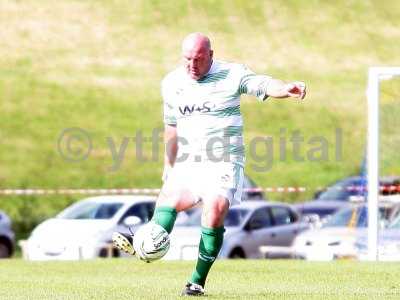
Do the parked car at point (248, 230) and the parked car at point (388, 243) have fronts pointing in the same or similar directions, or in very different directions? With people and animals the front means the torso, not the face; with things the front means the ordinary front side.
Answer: same or similar directions

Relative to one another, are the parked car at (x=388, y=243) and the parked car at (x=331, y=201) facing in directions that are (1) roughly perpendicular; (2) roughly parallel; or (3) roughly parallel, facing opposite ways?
roughly parallel

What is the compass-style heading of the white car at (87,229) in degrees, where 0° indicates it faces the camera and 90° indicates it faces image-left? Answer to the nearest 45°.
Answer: approximately 45°

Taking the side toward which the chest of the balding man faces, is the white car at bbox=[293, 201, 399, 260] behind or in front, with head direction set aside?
behind

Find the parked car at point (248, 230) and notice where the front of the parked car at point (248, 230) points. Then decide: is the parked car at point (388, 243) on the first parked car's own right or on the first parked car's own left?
on the first parked car's own left

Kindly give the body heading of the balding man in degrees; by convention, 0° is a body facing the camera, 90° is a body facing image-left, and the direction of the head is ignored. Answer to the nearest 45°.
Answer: approximately 45°

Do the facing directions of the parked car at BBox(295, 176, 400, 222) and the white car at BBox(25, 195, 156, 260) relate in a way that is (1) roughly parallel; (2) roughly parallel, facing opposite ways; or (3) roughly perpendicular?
roughly parallel

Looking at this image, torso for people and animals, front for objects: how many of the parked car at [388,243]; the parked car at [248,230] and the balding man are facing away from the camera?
0

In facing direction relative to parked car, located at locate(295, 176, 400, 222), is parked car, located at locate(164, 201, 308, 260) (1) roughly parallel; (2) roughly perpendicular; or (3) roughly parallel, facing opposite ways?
roughly parallel

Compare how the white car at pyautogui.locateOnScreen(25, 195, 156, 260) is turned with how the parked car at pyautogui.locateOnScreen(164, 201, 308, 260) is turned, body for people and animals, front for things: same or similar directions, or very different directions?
same or similar directions

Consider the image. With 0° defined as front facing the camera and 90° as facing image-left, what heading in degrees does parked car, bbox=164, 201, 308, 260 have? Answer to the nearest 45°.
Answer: approximately 45°

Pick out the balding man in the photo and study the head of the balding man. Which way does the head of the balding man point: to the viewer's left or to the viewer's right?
to the viewer's left

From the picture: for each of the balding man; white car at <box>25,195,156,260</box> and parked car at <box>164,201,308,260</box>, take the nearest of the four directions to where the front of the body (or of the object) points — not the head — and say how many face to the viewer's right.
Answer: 0
